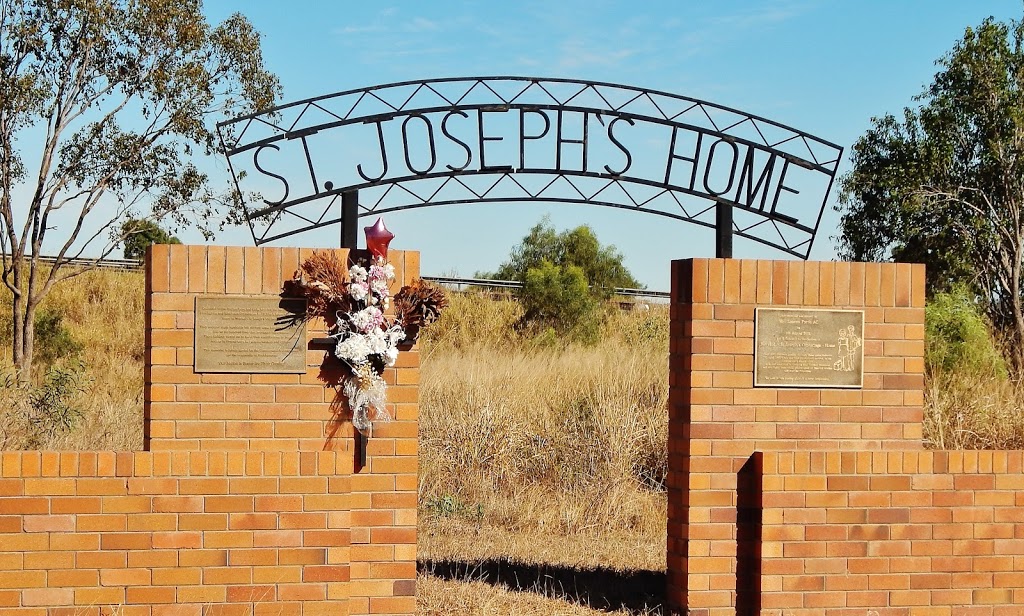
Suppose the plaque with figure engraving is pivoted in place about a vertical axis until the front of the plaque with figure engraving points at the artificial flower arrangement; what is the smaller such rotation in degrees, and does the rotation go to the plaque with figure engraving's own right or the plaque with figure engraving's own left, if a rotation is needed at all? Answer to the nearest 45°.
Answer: approximately 45° to the plaque with figure engraving's own right

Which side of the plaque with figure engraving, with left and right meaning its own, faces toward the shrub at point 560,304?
back

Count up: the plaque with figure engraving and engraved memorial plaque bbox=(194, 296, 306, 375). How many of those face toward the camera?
2

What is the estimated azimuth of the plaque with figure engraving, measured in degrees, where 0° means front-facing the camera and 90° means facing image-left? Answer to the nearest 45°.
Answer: approximately 0°

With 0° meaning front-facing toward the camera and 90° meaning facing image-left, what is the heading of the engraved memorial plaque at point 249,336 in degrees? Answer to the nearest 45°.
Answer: approximately 0°

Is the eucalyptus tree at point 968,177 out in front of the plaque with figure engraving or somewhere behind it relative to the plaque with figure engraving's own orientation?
behind

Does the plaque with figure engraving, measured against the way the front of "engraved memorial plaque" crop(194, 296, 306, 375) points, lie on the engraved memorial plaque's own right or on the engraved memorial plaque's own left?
on the engraved memorial plaque's own left

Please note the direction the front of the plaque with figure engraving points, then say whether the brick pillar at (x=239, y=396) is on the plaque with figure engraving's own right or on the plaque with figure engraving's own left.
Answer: on the plaque with figure engraving's own right

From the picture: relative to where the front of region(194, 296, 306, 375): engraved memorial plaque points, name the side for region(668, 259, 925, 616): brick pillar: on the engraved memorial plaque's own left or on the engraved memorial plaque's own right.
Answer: on the engraved memorial plaque's own left
